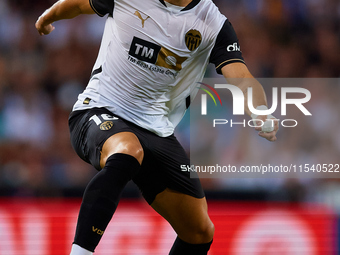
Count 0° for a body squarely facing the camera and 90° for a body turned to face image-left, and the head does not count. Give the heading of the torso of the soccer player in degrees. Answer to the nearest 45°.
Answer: approximately 0°
